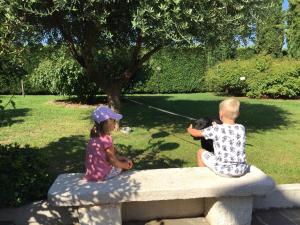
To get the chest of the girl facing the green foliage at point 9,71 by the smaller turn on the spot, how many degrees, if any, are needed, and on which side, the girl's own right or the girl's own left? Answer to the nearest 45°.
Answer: approximately 135° to the girl's own left

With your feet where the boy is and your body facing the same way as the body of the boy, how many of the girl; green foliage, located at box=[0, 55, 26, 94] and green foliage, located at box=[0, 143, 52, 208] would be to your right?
0

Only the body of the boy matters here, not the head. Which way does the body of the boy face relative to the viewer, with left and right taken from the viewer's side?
facing away from the viewer and to the left of the viewer

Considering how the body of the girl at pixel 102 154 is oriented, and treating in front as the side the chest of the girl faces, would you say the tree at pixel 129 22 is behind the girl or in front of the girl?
in front

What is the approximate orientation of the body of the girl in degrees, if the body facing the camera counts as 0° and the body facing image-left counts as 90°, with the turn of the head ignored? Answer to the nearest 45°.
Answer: approximately 225°

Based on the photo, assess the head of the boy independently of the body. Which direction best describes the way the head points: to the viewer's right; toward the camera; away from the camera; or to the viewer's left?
away from the camera

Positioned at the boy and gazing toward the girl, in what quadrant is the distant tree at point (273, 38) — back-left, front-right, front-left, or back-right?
back-right

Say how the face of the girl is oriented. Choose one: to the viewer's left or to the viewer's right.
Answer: to the viewer's right

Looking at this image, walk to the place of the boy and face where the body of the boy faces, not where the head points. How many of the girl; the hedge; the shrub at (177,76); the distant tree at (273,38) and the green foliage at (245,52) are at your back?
0

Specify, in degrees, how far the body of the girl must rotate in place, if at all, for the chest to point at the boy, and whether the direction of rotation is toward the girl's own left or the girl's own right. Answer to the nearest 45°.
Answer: approximately 45° to the girl's own right

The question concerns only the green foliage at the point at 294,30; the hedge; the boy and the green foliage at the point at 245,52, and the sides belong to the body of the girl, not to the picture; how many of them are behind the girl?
0

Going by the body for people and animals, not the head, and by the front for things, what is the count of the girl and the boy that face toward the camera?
0

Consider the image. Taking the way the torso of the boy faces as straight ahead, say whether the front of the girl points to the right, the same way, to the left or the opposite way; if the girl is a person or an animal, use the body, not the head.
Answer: to the right

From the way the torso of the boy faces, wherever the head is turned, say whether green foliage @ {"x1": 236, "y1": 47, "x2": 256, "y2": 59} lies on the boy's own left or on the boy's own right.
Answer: on the boy's own right

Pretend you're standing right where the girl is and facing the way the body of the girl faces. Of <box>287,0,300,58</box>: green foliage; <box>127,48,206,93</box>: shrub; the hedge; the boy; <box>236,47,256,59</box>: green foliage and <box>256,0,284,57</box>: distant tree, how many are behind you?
0
